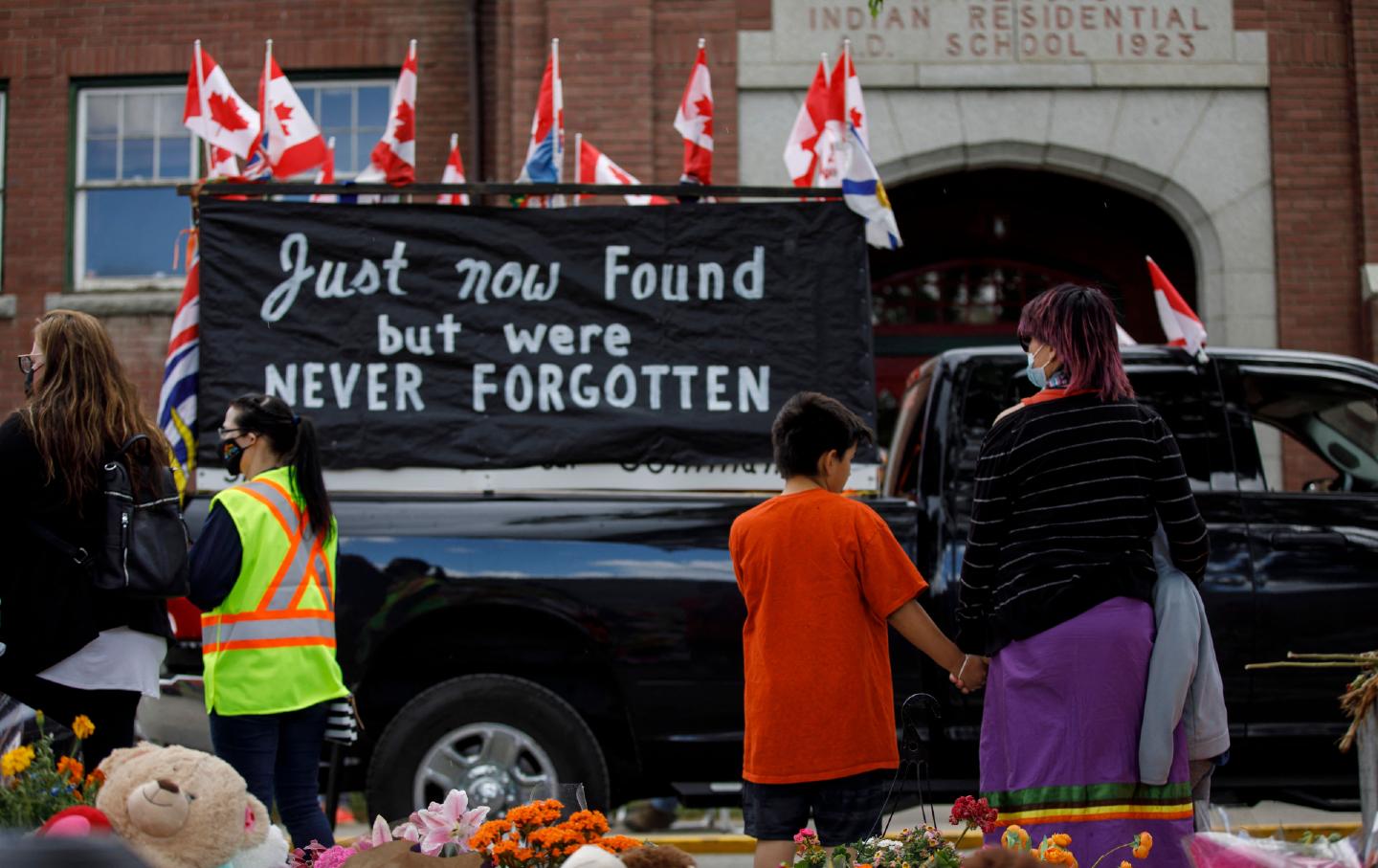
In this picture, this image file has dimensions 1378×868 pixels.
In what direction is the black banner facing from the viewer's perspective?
toward the camera

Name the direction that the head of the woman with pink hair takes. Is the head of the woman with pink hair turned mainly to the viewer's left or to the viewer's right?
to the viewer's left

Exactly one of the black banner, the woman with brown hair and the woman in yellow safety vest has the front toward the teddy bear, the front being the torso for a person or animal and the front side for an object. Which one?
the black banner

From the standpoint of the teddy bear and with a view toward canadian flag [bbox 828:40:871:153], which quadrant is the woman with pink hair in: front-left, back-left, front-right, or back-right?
front-right

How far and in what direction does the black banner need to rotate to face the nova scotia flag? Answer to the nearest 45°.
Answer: approximately 90° to its left

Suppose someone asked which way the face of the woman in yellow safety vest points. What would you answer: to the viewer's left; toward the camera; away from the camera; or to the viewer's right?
to the viewer's left

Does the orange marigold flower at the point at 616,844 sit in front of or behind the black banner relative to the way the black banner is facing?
in front

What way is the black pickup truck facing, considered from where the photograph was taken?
facing to the right of the viewer

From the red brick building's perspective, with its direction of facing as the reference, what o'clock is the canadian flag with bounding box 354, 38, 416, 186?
The canadian flag is roughly at 12 o'clock from the red brick building.

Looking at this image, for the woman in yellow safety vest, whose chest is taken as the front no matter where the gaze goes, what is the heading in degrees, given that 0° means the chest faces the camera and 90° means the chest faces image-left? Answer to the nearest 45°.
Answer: approximately 135°

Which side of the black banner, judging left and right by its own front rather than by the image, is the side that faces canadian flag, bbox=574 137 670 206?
back

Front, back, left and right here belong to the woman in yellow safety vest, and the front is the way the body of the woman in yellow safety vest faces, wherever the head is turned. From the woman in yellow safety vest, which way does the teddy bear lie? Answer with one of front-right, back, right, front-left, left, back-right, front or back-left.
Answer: back-left

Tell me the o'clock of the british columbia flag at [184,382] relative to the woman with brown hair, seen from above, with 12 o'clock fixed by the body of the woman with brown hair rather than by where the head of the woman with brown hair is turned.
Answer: The british columbia flag is roughly at 2 o'clock from the woman with brown hair.

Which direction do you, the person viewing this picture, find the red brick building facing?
facing the viewer

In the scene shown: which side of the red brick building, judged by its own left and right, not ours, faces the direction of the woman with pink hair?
front

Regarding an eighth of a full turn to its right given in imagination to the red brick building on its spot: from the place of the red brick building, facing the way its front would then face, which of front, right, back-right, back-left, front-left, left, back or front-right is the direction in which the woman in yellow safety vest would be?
front

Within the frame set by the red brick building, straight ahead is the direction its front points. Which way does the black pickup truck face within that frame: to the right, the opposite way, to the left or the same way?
to the left
